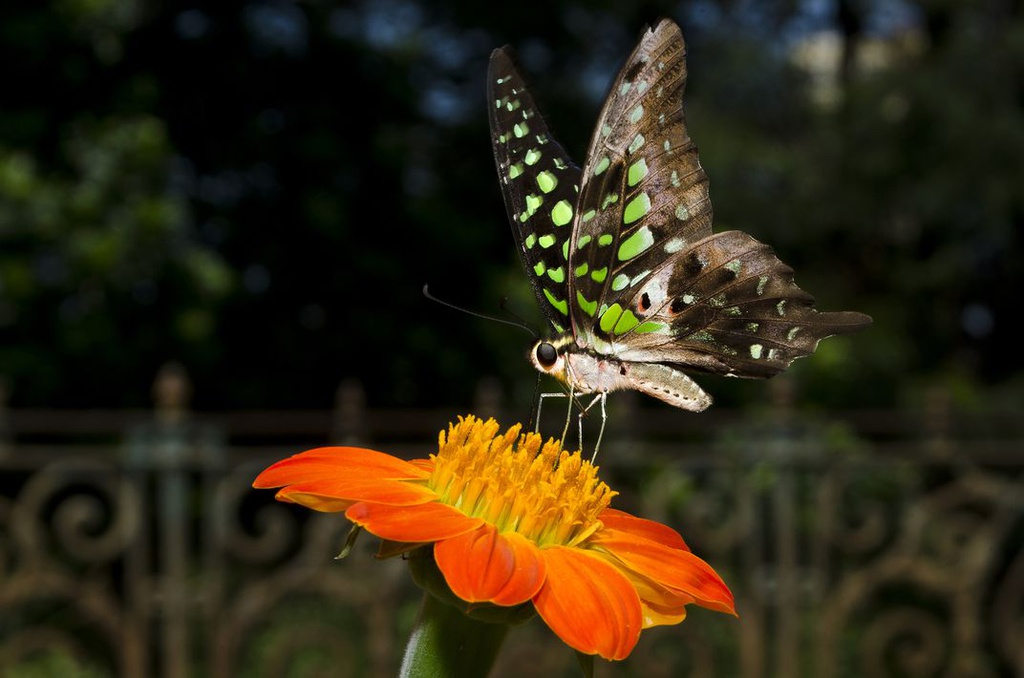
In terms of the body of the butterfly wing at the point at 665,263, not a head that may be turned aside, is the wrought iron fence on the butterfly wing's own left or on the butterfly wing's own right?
on the butterfly wing's own right
